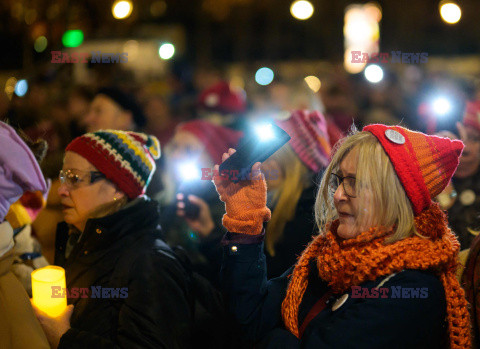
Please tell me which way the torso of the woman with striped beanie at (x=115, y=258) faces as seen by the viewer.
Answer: to the viewer's left

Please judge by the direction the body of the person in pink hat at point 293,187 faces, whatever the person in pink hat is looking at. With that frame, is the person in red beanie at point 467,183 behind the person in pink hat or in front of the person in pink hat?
behind

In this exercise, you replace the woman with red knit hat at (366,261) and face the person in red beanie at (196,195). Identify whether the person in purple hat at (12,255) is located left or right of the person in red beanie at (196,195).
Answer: left

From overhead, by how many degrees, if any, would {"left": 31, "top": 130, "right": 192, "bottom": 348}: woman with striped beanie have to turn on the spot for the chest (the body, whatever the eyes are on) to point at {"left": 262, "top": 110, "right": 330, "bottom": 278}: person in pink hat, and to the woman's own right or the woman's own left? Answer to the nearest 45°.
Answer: approximately 135° to the woman's own right

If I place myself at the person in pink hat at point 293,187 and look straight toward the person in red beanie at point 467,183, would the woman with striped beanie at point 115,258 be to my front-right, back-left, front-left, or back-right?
back-right

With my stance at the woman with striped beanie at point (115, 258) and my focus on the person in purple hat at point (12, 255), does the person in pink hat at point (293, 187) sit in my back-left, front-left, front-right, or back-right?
back-right
